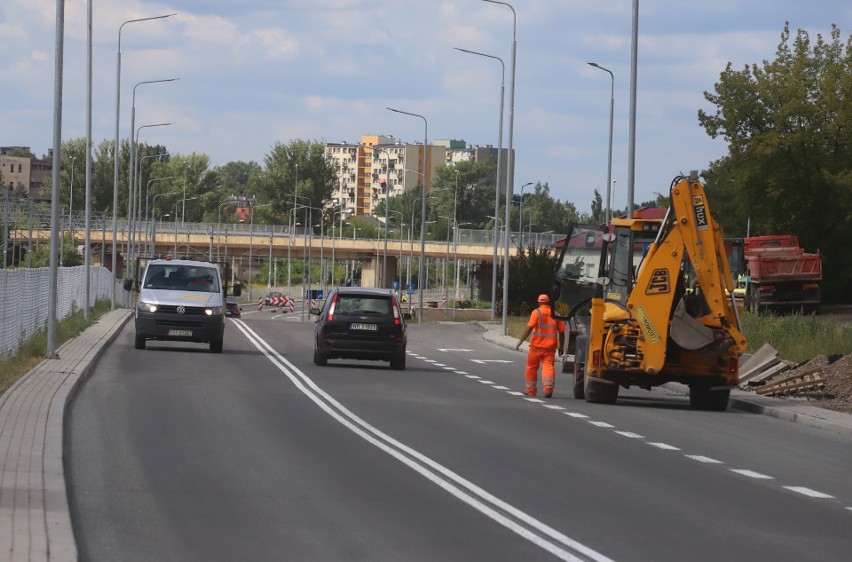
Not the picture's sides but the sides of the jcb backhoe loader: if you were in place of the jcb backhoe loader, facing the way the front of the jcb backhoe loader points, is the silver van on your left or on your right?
on your left

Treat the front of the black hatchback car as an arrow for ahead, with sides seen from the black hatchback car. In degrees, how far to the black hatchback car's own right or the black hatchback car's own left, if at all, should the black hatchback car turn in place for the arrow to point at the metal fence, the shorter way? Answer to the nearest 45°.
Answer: approximately 90° to the black hatchback car's own left

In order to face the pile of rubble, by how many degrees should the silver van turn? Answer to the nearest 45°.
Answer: approximately 45° to its left

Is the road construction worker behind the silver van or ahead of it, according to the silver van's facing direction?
ahead

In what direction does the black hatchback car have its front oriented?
away from the camera

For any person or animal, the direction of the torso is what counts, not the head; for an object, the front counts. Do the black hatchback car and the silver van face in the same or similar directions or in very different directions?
very different directions

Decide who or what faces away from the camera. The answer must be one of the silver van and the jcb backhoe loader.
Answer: the jcb backhoe loader

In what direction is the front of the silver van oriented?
toward the camera

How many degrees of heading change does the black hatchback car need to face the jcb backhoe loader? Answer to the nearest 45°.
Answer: approximately 135° to its right

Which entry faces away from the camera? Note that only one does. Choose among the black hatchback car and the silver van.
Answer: the black hatchback car

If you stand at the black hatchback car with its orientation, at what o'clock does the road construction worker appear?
The road construction worker is roughly at 5 o'clock from the black hatchback car.
